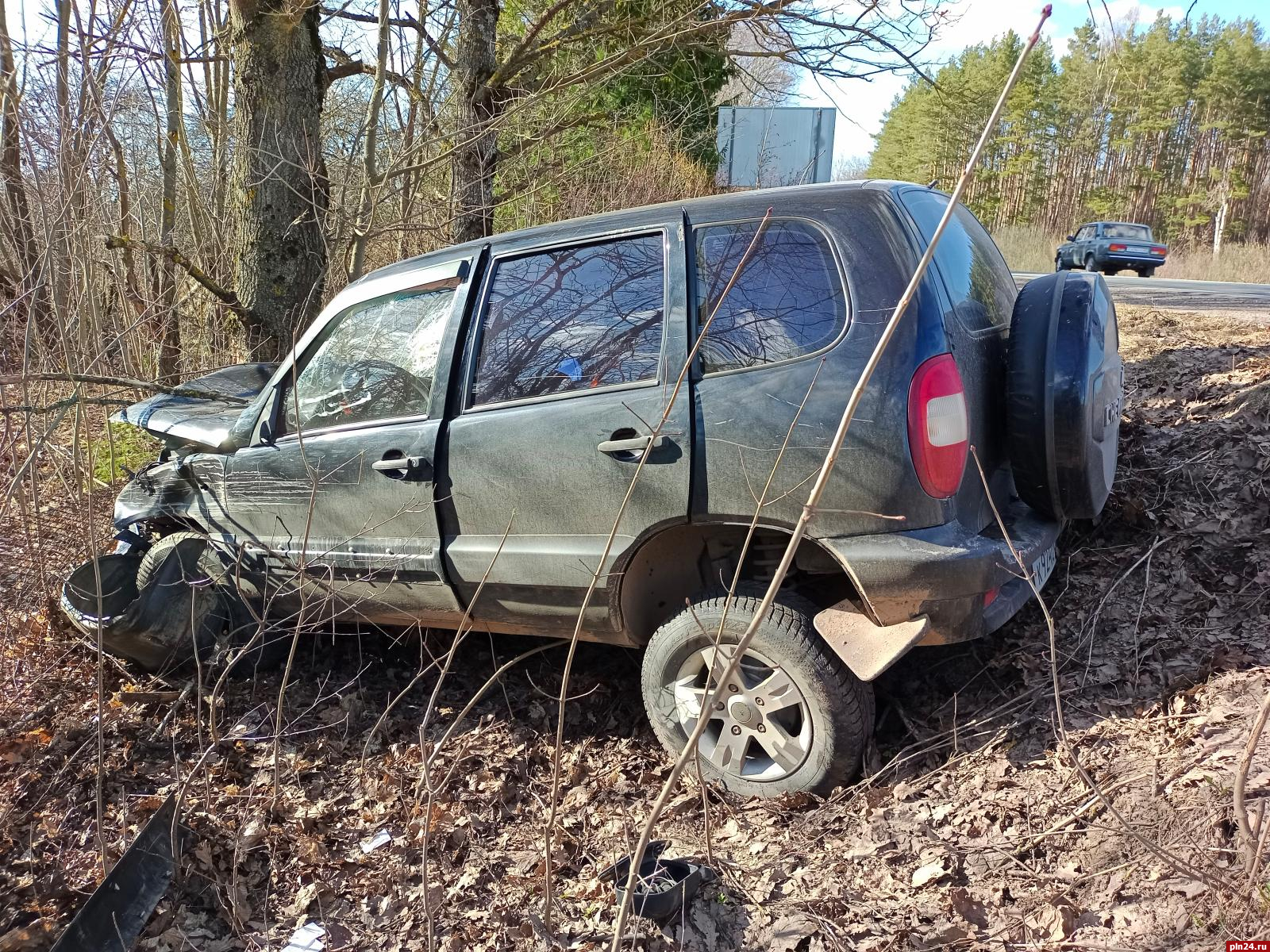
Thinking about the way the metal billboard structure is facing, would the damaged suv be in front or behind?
behind

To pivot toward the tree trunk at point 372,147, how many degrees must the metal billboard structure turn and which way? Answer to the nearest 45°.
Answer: approximately 180°

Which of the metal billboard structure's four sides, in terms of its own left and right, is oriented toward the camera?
back

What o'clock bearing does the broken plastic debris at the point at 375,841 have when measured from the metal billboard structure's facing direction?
The broken plastic debris is roughly at 6 o'clock from the metal billboard structure.

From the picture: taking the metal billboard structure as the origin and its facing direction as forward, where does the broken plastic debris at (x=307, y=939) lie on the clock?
The broken plastic debris is roughly at 6 o'clock from the metal billboard structure.

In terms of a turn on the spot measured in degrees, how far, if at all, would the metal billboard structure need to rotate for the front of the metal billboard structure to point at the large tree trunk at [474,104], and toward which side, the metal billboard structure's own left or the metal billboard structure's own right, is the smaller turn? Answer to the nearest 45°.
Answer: approximately 180°
